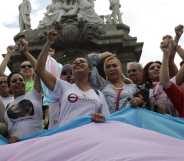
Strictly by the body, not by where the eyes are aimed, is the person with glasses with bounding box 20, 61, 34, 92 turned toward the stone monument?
no

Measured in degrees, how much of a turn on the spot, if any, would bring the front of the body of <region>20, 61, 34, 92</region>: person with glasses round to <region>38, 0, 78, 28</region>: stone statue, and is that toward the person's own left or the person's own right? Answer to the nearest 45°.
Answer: approximately 180°

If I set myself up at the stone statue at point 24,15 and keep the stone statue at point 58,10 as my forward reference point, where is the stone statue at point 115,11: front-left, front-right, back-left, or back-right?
front-left

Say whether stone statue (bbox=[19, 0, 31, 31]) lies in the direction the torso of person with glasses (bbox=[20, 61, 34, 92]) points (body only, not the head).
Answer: no

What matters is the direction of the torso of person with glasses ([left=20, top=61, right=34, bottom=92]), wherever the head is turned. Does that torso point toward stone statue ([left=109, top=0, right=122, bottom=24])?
no

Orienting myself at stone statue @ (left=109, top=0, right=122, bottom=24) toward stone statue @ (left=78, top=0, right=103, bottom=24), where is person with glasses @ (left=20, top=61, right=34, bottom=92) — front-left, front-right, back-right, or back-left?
front-left

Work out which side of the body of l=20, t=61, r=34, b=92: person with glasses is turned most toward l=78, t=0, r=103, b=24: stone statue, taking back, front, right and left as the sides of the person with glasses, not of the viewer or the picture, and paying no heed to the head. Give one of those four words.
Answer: back

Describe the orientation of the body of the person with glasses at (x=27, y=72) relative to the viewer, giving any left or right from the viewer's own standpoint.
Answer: facing the viewer

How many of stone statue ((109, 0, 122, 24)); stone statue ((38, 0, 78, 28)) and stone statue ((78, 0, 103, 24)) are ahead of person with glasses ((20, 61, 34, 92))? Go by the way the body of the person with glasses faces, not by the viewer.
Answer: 0
